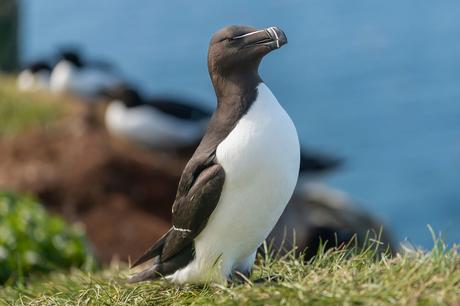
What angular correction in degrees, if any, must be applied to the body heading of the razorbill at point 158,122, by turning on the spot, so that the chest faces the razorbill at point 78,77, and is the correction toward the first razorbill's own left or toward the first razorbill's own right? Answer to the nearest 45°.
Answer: approximately 90° to the first razorbill's own right

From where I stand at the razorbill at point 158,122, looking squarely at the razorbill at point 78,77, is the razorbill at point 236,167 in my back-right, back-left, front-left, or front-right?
back-left

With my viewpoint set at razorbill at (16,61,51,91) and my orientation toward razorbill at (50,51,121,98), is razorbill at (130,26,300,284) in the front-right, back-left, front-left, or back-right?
front-right

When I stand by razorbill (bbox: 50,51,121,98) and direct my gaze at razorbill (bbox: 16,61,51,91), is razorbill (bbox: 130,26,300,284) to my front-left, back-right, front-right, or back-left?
back-left

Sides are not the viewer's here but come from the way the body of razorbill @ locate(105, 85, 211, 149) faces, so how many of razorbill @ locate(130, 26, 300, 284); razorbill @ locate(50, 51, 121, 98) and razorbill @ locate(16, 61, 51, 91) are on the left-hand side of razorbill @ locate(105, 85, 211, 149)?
1

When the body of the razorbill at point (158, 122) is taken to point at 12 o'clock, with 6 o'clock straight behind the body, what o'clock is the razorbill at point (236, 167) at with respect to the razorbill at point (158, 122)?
the razorbill at point (236, 167) is roughly at 9 o'clock from the razorbill at point (158, 122).

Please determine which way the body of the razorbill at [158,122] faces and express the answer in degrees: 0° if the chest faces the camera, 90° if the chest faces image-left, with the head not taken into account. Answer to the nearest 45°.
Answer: approximately 90°
